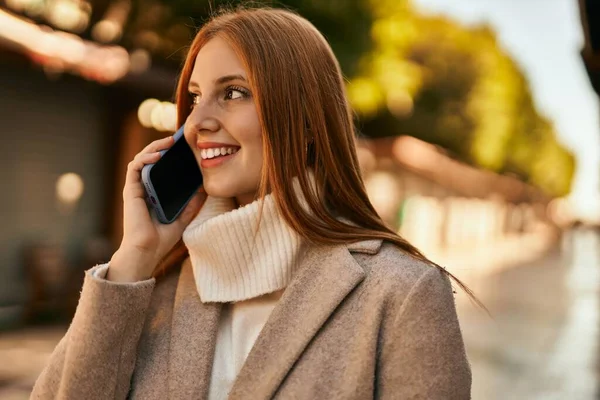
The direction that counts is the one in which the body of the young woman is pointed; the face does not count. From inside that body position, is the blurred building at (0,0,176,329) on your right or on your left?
on your right

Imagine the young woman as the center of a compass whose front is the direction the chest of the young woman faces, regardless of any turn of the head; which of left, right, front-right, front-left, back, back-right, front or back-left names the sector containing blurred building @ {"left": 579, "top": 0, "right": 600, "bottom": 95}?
back

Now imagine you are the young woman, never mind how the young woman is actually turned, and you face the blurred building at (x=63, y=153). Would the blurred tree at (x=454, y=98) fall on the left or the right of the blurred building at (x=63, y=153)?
right

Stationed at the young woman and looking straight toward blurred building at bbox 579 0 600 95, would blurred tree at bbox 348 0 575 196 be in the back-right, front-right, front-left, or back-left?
front-left

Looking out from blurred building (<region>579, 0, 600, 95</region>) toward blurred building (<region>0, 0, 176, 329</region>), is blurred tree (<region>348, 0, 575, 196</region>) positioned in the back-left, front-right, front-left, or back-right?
front-right

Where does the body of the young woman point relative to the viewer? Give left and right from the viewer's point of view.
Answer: facing the viewer and to the left of the viewer

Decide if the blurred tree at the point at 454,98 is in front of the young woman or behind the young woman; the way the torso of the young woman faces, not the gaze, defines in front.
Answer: behind
